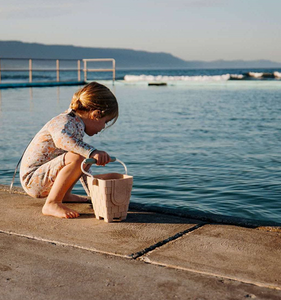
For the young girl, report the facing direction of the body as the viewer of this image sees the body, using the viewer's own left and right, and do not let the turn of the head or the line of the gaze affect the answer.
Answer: facing to the right of the viewer
